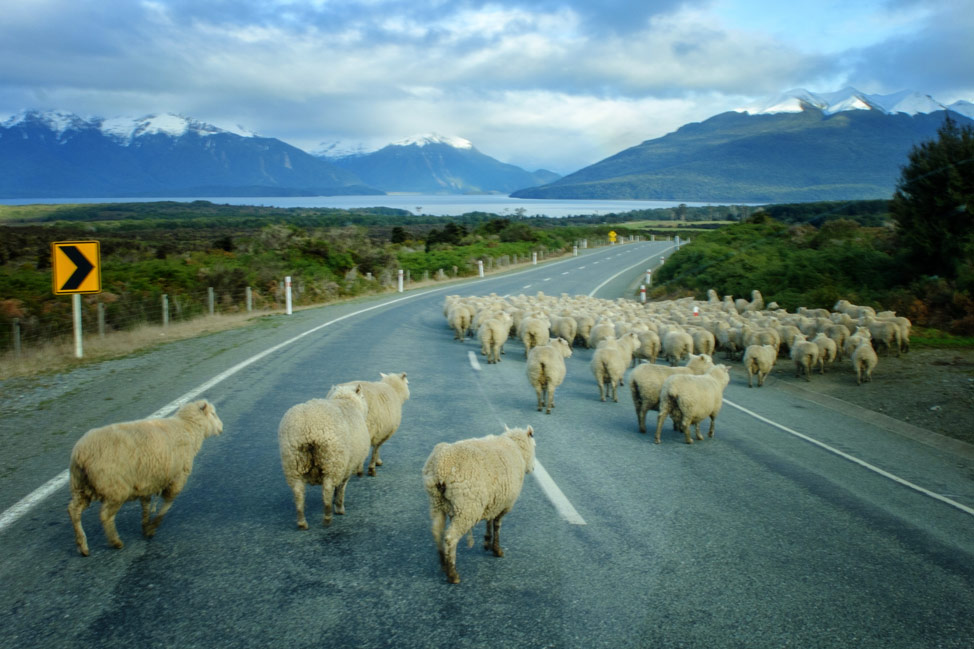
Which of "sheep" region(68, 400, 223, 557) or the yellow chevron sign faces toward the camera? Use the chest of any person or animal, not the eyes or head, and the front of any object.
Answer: the yellow chevron sign

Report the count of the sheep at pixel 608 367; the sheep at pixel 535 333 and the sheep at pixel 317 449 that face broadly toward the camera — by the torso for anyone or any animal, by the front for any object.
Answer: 0

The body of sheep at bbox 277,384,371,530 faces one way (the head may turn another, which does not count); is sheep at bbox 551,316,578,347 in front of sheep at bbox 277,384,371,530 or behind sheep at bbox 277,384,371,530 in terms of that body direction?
in front

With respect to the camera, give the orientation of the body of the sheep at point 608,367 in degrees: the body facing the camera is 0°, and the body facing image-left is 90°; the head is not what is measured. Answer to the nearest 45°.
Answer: approximately 180°

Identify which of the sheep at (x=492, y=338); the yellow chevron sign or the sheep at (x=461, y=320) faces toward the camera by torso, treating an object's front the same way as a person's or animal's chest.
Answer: the yellow chevron sign

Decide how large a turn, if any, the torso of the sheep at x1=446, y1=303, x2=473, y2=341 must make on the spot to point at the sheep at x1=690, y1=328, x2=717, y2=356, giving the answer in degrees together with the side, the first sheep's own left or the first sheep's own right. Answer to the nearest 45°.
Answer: approximately 135° to the first sheep's own right

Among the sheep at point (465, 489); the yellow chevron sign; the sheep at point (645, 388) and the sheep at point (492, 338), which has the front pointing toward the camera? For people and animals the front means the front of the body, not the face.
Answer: the yellow chevron sign

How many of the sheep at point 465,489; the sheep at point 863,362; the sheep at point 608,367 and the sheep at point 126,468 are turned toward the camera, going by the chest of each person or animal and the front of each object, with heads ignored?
0

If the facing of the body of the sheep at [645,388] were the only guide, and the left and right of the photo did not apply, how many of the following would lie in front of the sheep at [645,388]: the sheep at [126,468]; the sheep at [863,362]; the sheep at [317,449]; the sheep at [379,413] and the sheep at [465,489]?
1

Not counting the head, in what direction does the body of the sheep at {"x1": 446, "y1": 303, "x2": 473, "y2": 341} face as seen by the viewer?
away from the camera

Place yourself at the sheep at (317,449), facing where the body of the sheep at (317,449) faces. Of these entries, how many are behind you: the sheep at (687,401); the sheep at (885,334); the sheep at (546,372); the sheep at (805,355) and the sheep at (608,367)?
0

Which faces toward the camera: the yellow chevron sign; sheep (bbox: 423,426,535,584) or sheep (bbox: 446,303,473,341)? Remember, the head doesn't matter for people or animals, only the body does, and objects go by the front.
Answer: the yellow chevron sign

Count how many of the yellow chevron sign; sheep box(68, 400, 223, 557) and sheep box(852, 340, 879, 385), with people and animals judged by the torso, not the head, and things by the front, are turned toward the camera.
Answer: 1

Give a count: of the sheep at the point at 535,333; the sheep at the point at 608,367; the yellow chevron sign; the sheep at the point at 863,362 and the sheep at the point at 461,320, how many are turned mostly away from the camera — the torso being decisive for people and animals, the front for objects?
4

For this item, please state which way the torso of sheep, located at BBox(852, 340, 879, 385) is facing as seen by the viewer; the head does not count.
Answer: away from the camera

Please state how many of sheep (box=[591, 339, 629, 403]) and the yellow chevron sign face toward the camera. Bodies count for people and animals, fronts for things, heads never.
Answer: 1

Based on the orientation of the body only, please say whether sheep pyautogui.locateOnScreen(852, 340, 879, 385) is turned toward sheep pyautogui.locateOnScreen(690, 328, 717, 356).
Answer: no

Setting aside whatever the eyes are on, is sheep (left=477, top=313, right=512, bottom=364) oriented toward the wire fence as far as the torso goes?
no

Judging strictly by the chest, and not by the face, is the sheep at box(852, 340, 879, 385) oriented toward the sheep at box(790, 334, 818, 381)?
no

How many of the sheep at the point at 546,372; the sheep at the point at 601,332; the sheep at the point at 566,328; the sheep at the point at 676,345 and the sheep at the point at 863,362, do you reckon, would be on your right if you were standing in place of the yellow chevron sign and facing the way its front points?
0
